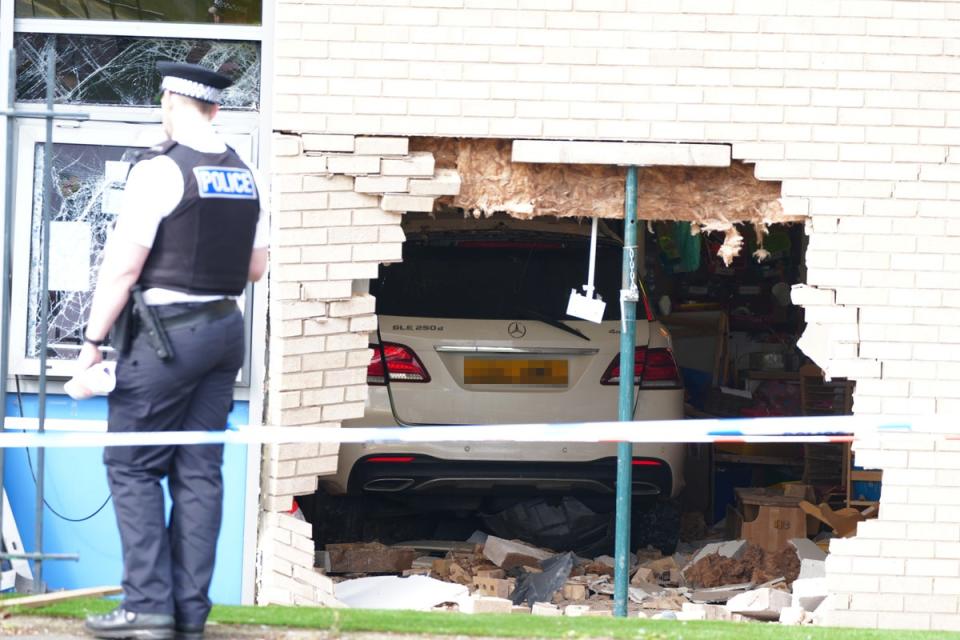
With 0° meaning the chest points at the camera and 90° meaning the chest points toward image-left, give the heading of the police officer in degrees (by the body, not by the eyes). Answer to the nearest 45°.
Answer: approximately 135°

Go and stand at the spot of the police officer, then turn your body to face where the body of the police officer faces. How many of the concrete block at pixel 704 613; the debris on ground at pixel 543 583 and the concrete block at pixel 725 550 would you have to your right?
3

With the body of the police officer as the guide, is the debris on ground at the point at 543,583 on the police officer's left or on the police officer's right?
on the police officer's right

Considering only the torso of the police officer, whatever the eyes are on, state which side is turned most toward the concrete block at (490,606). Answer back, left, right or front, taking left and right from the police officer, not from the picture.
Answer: right

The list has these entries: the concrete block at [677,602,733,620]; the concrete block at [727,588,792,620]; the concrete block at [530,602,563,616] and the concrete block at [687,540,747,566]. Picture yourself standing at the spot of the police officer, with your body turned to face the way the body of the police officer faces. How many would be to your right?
4

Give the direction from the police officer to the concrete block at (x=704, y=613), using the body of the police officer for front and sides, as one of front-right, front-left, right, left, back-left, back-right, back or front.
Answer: right

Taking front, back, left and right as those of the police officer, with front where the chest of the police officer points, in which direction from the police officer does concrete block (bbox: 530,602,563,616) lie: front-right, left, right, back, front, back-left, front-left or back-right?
right

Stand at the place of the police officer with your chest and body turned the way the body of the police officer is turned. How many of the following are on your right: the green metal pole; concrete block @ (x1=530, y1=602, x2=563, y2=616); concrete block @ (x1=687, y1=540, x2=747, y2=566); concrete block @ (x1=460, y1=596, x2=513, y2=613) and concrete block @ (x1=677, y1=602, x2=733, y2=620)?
5

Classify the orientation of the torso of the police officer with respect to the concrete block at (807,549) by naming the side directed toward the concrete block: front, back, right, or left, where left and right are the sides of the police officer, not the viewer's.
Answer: right

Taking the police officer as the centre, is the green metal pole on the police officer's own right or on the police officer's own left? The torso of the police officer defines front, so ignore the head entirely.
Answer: on the police officer's own right
